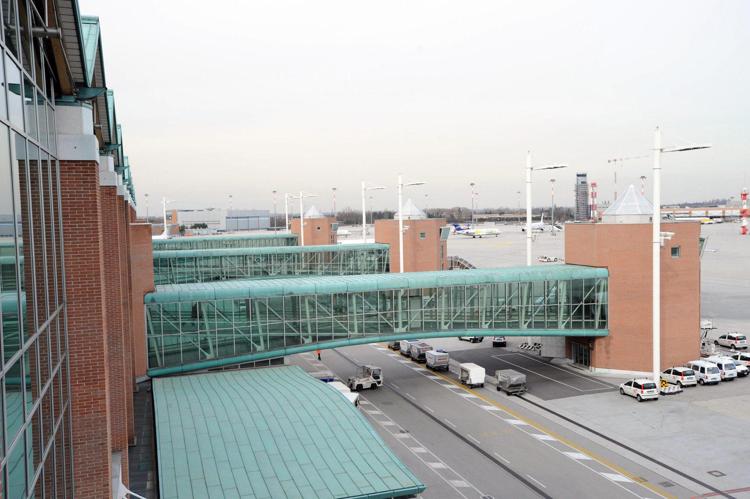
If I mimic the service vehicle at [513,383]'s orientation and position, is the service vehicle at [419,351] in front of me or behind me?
behind

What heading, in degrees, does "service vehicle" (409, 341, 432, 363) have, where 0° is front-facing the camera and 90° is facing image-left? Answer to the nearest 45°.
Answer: approximately 315°

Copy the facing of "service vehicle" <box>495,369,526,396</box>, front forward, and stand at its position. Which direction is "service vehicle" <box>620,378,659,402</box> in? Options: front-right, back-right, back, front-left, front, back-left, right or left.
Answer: front-left

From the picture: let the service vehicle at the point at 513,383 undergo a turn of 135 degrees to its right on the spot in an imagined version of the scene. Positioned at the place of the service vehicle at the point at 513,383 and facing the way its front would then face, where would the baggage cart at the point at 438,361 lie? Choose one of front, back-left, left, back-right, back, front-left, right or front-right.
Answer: front-right

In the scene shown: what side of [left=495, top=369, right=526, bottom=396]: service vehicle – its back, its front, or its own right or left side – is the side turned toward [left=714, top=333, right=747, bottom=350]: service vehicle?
left

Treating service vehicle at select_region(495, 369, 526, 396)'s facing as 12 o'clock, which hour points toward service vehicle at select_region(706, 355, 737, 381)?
service vehicle at select_region(706, 355, 737, 381) is roughly at 10 o'clock from service vehicle at select_region(495, 369, 526, 396).

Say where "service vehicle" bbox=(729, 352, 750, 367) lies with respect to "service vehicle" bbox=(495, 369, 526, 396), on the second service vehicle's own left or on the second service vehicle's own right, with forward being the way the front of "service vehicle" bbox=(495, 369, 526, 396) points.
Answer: on the second service vehicle's own left
